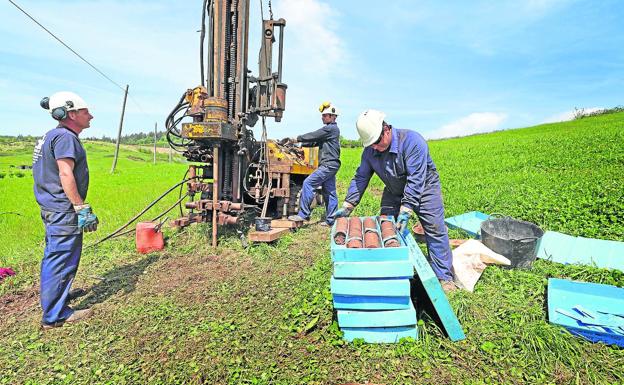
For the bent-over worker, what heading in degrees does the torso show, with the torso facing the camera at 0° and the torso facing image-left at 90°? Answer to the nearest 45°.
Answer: approximately 45°

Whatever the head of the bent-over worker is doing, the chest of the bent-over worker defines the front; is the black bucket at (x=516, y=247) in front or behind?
behind

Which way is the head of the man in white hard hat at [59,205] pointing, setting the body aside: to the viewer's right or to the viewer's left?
to the viewer's right

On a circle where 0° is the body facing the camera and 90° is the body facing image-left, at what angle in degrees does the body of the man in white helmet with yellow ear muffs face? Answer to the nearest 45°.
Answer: approximately 90°

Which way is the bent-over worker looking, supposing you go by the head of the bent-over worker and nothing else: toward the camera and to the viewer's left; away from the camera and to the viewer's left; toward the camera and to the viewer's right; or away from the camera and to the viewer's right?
toward the camera and to the viewer's left

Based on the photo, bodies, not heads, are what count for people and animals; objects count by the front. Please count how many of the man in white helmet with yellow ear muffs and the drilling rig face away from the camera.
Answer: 0

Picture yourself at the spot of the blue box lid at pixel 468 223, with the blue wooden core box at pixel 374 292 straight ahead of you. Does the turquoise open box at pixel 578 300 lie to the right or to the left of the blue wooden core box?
left

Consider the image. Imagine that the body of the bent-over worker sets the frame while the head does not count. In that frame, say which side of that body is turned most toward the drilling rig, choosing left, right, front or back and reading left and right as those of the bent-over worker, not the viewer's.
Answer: right

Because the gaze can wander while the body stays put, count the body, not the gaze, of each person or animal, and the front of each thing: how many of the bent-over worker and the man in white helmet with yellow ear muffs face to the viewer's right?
0

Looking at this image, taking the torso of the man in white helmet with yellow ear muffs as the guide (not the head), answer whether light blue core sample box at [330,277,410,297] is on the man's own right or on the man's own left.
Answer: on the man's own left

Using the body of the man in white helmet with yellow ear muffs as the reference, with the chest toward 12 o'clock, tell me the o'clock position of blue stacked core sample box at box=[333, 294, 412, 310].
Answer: The blue stacked core sample box is roughly at 9 o'clock from the man in white helmet with yellow ear muffs.

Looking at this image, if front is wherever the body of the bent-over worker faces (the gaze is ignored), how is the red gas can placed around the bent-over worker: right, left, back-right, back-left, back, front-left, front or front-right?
front-right
